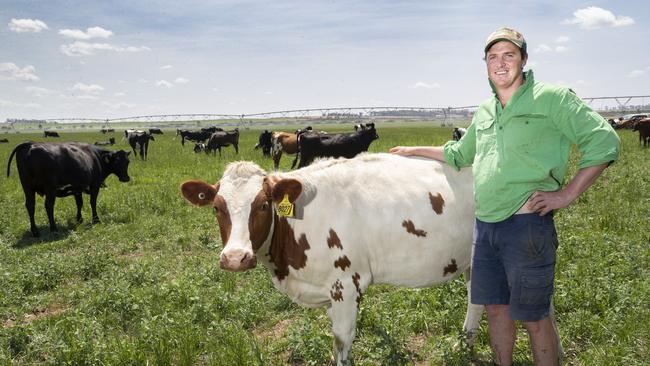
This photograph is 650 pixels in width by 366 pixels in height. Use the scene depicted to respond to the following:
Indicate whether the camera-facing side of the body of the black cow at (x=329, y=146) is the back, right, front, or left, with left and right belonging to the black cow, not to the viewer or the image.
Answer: right

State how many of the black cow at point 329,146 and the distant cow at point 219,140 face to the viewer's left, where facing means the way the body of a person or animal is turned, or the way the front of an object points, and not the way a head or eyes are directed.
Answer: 1

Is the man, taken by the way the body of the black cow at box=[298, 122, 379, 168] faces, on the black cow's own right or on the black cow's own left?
on the black cow's own right

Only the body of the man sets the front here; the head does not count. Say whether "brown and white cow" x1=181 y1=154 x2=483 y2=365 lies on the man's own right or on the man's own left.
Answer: on the man's own right

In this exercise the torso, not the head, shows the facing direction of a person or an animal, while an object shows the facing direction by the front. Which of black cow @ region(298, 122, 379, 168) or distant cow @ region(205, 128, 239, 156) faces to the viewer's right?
the black cow

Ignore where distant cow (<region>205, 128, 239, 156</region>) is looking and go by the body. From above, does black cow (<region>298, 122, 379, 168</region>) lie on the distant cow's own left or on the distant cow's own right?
on the distant cow's own left

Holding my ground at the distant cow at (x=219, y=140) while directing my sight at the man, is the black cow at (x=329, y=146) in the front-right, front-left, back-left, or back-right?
front-left

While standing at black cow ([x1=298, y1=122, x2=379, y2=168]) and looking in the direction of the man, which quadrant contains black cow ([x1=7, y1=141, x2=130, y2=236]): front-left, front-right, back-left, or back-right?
front-right

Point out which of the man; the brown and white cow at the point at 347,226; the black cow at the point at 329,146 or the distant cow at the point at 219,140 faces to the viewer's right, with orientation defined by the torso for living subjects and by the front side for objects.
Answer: the black cow

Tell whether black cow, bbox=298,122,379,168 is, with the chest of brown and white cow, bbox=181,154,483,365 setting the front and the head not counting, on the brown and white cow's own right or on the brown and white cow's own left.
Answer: on the brown and white cow's own right

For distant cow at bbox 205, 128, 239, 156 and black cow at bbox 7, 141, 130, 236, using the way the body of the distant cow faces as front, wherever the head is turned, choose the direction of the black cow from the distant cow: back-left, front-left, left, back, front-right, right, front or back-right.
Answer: left

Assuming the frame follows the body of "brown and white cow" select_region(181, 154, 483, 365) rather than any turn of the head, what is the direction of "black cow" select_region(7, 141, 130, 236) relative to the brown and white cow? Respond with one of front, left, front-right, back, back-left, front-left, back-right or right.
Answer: right

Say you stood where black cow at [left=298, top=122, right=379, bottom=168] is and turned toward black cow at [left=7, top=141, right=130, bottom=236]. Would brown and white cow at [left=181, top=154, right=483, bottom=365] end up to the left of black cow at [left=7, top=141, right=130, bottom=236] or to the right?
left

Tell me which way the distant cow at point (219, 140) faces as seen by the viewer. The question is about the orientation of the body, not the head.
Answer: to the viewer's left

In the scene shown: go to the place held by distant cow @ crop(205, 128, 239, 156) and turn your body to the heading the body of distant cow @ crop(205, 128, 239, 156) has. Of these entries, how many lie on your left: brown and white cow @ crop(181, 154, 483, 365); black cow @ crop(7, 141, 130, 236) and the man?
3
